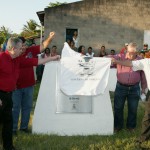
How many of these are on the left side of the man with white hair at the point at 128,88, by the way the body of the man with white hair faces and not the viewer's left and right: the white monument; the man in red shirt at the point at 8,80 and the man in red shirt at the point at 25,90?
0

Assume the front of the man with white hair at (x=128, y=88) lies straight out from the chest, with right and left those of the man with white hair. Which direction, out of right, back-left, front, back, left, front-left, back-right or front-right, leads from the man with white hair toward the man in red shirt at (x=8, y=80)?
front-right

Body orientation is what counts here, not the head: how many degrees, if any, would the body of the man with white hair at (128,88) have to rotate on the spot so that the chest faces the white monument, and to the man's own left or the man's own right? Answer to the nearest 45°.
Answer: approximately 45° to the man's own right

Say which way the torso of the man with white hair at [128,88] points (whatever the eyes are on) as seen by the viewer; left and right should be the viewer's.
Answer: facing the viewer

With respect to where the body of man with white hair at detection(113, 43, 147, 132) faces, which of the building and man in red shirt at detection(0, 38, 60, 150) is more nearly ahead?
the man in red shirt

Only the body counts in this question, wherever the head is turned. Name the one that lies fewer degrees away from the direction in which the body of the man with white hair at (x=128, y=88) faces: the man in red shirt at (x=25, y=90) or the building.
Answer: the man in red shirt

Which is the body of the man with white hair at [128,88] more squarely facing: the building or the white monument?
the white monument
